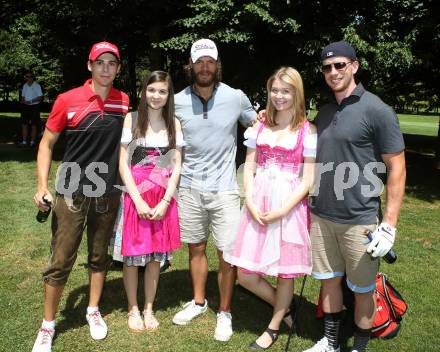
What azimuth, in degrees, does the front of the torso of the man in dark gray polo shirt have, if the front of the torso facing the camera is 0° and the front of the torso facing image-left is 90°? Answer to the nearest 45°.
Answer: approximately 45°

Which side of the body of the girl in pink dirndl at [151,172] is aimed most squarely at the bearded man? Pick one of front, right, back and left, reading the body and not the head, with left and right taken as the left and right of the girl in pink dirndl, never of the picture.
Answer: left

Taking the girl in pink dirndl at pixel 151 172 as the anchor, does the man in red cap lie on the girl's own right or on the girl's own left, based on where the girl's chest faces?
on the girl's own right

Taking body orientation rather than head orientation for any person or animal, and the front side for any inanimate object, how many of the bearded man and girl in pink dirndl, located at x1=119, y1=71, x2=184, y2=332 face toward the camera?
2

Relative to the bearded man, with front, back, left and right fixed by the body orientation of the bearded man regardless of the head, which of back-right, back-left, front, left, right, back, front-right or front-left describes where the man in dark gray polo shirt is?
front-left

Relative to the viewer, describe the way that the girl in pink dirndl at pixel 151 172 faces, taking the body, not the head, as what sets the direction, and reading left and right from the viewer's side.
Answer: facing the viewer

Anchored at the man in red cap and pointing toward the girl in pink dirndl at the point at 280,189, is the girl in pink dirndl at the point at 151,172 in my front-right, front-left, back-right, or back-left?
front-left

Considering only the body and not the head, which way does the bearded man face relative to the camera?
toward the camera

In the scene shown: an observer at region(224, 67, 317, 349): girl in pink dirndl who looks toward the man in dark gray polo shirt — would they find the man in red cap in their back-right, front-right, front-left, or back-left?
back-right

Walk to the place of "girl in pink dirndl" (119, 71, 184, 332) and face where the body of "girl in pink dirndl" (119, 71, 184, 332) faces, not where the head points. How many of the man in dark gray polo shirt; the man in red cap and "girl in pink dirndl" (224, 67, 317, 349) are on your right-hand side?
1

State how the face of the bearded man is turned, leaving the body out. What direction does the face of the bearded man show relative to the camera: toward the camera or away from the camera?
toward the camera

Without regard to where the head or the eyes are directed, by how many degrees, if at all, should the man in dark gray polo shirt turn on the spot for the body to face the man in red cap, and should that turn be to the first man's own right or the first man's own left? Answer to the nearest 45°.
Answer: approximately 45° to the first man's own right

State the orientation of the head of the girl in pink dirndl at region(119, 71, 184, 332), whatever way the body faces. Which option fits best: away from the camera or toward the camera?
toward the camera
